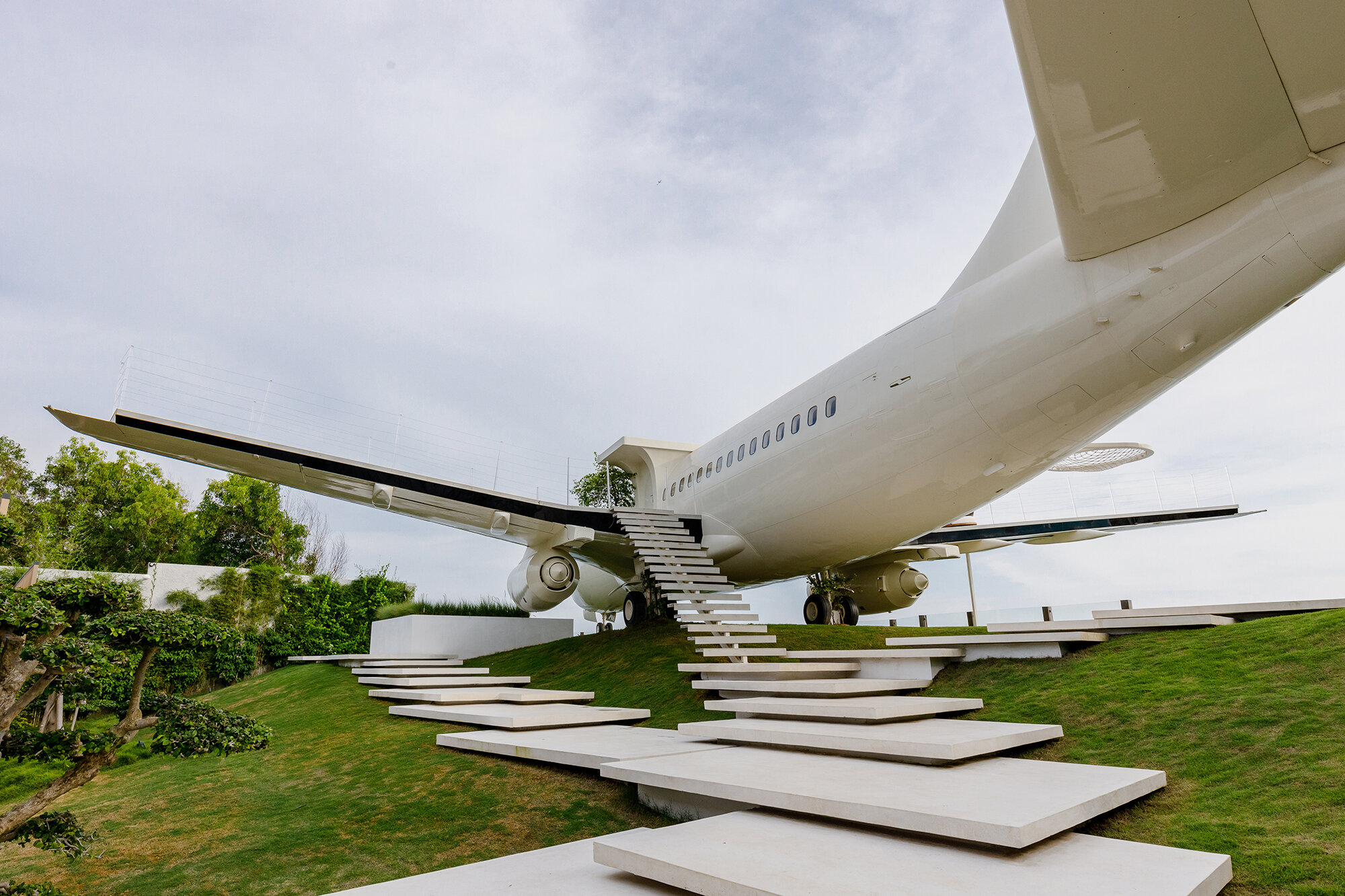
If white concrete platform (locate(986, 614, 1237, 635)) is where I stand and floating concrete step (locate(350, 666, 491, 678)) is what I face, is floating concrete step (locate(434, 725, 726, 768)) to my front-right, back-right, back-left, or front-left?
front-left

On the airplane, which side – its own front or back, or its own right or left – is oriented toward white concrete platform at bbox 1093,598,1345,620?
right

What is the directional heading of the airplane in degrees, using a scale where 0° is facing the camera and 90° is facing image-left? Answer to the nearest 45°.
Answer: approximately 135°

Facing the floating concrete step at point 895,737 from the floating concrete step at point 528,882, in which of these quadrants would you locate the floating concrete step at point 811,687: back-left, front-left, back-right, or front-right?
front-left

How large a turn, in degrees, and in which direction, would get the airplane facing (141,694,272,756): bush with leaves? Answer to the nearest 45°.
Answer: approximately 135° to its left

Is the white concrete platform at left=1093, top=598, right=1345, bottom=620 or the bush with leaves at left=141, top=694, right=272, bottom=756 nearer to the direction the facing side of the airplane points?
the bush with leaves
